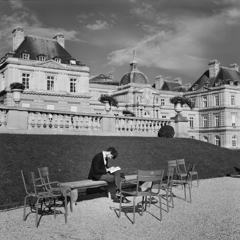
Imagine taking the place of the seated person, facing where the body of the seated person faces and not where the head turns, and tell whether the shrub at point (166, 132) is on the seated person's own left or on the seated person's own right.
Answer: on the seated person's own left

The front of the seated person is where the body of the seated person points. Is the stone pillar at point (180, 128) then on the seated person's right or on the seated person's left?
on the seated person's left

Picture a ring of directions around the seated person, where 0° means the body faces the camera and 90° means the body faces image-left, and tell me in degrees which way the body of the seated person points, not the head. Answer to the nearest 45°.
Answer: approximately 270°
